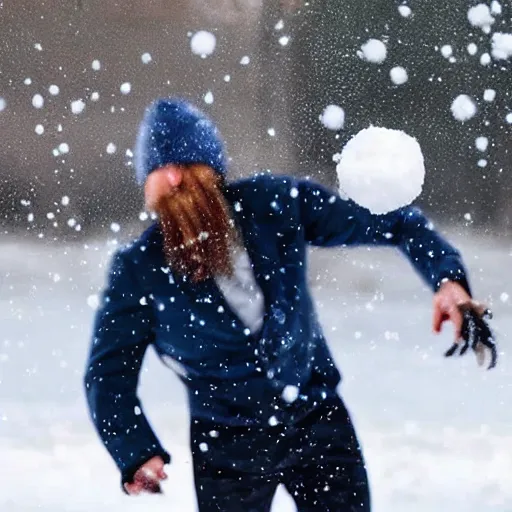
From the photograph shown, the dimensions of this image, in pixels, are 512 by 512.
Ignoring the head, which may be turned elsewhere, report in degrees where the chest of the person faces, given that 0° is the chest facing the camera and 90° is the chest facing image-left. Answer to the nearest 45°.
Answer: approximately 0°
